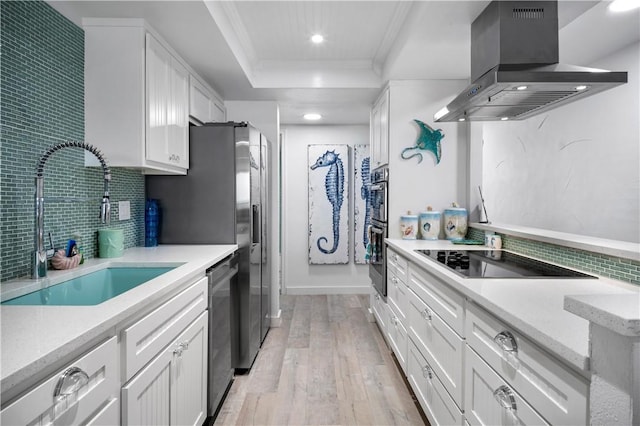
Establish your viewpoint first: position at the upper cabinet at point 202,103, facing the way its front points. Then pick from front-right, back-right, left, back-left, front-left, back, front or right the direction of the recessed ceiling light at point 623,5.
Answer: front-right

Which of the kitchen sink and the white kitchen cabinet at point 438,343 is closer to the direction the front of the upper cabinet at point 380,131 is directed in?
the kitchen sink

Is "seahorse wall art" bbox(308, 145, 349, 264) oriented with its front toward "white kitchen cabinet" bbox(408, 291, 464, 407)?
yes

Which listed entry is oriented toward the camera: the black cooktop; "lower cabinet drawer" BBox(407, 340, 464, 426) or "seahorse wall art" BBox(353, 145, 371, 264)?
the seahorse wall art

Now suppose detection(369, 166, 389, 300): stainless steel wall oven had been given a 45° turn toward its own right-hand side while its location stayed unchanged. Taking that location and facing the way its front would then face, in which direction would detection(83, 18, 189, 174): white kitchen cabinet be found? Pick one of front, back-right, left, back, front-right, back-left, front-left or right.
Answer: left

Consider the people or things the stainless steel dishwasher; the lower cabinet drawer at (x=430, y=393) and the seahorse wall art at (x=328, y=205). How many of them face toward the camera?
1

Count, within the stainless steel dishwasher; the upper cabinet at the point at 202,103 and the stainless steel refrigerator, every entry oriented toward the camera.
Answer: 0

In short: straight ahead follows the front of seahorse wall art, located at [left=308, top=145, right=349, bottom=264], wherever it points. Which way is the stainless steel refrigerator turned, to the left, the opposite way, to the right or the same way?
to the left

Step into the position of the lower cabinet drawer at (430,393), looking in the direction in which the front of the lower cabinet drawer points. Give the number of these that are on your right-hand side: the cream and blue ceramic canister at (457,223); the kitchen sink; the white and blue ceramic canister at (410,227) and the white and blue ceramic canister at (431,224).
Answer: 3

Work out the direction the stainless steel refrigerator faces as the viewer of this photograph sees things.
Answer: facing to the right of the viewer

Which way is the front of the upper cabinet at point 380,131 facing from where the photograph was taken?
facing to the left of the viewer

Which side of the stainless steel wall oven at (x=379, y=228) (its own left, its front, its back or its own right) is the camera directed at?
left

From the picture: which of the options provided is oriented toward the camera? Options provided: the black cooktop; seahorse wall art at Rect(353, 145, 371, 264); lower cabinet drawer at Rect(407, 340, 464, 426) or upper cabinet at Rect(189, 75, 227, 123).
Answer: the seahorse wall art

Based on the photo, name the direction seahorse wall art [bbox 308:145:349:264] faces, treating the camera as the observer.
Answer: facing the viewer

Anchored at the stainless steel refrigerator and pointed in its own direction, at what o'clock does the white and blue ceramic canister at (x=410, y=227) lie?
The white and blue ceramic canister is roughly at 12 o'clock from the stainless steel refrigerator.

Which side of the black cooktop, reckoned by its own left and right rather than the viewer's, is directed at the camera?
left

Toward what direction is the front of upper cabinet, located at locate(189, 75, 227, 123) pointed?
to the viewer's right

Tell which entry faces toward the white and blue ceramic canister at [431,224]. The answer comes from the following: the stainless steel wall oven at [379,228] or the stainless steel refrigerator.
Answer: the stainless steel refrigerator
